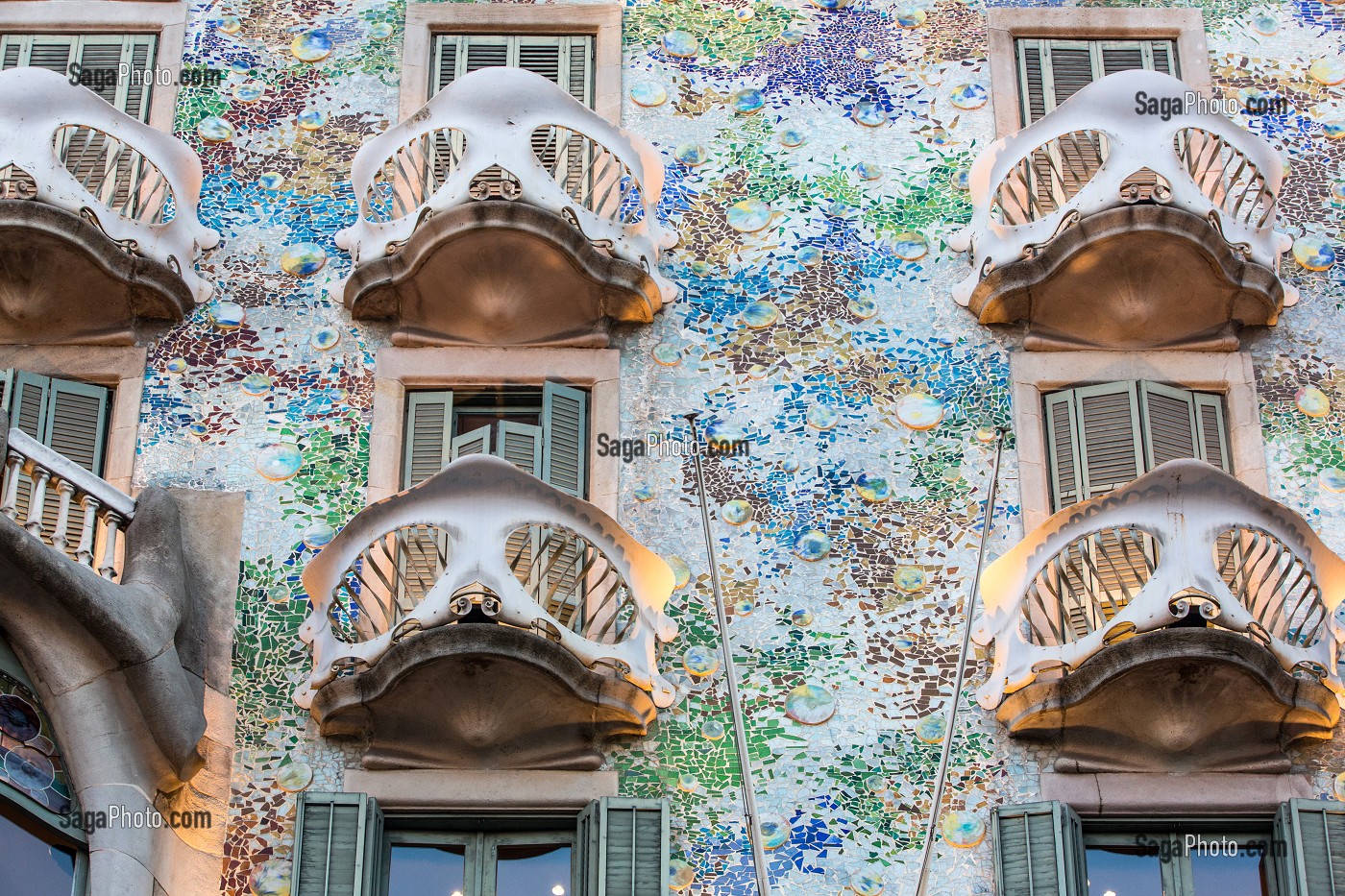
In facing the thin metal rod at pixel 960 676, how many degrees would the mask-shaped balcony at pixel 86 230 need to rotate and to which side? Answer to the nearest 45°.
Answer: approximately 90° to its left

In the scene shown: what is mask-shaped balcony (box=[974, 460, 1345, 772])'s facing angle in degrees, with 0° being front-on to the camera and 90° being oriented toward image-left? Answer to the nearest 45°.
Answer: approximately 0°

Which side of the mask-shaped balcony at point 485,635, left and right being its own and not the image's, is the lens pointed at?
front

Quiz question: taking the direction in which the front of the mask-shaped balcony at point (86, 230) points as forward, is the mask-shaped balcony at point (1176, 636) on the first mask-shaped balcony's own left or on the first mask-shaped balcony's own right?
on the first mask-shaped balcony's own left

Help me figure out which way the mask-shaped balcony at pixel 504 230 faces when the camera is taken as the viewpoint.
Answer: facing the viewer

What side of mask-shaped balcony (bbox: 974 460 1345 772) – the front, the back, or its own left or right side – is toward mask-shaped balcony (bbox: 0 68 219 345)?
right

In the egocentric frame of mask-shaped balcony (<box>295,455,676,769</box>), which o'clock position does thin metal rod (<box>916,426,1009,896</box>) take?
The thin metal rod is roughly at 9 o'clock from the mask-shaped balcony.

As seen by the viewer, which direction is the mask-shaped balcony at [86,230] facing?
toward the camera

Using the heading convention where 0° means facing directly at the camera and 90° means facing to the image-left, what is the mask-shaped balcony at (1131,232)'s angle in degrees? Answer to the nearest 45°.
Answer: approximately 0°

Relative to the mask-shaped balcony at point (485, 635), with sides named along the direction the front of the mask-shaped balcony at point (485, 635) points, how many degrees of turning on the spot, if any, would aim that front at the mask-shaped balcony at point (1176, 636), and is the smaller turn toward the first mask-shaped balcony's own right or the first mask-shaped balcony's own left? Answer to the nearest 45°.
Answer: approximately 90° to the first mask-shaped balcony's own left
